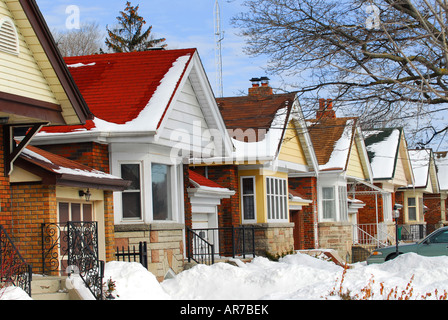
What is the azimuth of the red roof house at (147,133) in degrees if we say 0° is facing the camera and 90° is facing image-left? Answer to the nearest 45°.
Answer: approximately 315°

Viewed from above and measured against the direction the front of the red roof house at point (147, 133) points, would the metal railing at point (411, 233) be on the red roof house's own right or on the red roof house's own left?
on the red roof house's own left

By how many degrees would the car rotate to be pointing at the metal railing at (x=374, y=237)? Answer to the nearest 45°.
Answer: approximately 90° to its right

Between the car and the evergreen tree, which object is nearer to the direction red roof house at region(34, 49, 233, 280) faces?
the car

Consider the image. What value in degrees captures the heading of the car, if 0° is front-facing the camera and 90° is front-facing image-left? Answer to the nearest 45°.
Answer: approximately 90°

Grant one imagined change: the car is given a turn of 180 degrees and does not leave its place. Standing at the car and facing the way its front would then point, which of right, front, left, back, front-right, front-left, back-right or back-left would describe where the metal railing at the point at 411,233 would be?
left

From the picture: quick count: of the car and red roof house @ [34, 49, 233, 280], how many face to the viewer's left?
1

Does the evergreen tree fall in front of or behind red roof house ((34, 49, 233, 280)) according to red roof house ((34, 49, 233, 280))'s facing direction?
behind

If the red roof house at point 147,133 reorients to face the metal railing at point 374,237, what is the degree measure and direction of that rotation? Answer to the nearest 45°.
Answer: approximately 90° to its left

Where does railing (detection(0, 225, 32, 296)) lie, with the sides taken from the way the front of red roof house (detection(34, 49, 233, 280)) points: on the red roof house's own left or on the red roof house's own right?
on the red roof house's own right

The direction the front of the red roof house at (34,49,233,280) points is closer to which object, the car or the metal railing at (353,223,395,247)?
the car
